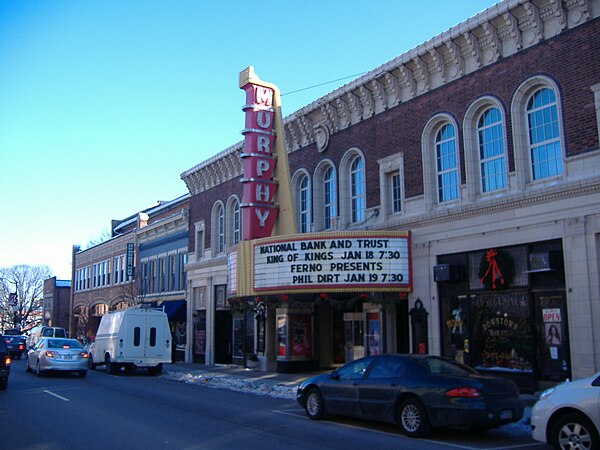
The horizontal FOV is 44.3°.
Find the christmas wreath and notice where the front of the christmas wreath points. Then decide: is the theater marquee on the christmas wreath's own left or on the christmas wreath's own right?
on the christmas wreath's own right

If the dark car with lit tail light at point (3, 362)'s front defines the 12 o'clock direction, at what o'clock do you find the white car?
The white car is roughly at 5 o'clock from the dark car with lit tail light.

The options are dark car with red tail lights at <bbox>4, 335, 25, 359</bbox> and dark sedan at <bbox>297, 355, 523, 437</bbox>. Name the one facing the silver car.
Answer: the dark sedan

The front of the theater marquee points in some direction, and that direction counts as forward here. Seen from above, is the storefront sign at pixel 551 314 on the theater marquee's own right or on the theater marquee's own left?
on the theater marquee's own left

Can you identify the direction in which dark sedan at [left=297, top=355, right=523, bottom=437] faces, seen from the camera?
facing away from the viewer and to the left of the viewer

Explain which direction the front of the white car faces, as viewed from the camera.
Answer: facing to the left of the viewer

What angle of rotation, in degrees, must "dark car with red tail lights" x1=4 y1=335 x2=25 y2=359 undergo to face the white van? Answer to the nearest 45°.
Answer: approximately 180°

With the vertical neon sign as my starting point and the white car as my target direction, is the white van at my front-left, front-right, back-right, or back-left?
back-right

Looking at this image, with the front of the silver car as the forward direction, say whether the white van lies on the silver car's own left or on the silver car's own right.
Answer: on the silver car's own right

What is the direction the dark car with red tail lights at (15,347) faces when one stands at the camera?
facing away from the viewer

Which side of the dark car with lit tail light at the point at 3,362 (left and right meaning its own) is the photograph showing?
back
